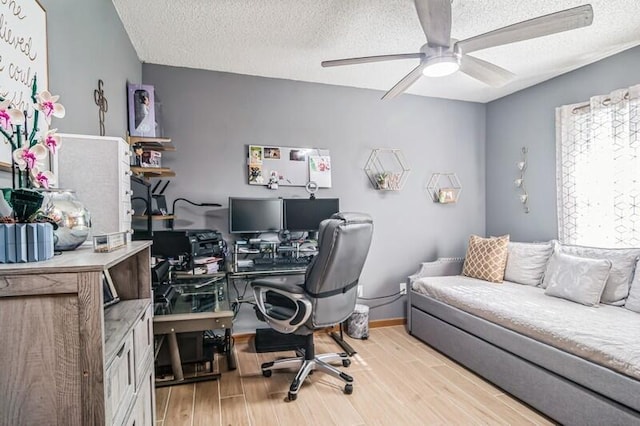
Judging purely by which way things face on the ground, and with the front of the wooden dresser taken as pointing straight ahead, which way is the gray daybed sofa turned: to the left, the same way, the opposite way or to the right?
the opposite way

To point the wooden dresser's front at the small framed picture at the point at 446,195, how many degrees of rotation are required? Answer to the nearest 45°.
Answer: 0° — it already faces it

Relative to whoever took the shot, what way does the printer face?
facing the viewer and to the right of the viewer

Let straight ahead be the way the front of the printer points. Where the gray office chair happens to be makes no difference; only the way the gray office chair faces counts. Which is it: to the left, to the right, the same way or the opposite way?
the opposite way

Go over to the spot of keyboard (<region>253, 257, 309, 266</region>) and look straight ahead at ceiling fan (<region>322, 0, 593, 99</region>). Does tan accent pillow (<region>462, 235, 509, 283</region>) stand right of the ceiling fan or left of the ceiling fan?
left

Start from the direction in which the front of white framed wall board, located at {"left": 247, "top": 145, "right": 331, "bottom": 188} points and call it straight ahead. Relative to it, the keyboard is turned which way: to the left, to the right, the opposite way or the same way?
the same way

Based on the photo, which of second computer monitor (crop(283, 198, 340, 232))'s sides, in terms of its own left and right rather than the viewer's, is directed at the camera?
front

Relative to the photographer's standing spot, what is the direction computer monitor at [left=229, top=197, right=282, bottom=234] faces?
facing the viewer

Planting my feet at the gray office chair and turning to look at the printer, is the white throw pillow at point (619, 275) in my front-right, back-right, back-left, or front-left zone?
back-right

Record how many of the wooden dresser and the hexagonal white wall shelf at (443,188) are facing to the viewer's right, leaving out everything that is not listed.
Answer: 1

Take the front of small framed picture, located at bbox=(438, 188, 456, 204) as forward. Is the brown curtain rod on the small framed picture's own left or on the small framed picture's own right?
on the small framed picture's own left

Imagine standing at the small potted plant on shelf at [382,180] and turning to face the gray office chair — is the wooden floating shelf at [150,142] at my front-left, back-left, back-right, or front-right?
front-right

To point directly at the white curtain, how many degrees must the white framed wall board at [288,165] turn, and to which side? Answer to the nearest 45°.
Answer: approximately 90° to its left

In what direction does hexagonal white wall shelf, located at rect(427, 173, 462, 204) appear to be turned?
toward the camera

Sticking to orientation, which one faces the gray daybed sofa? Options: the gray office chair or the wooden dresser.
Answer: the wooden dresser

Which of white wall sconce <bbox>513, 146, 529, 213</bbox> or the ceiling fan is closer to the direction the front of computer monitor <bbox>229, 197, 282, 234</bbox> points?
the ceiling fan

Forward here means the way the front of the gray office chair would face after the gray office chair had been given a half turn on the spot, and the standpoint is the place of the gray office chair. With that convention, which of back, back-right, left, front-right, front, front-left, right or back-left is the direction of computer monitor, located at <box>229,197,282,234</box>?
back

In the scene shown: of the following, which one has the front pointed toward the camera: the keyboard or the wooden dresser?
the keyboard
